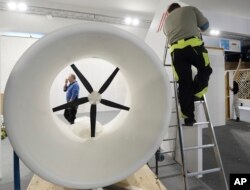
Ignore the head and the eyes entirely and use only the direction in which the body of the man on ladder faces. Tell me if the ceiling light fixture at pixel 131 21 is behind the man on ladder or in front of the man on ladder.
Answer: in front

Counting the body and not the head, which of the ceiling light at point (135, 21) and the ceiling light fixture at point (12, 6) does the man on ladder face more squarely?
the ceiling light

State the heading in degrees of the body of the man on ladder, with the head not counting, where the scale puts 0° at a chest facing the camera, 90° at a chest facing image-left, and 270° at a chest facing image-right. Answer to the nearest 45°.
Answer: approximately 180°

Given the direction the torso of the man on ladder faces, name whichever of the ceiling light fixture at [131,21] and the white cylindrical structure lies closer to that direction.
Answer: the ceiling light fixture

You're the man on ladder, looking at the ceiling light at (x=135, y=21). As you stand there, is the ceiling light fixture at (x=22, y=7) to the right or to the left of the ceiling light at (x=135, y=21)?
left

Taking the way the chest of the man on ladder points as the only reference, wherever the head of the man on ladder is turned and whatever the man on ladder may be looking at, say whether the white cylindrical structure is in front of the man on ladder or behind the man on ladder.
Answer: behind

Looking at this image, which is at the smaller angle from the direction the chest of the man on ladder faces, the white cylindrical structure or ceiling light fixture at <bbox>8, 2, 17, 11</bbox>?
the ceiling light fixture
